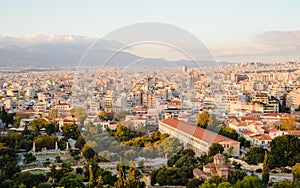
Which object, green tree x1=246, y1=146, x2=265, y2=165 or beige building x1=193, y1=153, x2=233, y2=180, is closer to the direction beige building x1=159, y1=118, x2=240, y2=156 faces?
the beige building

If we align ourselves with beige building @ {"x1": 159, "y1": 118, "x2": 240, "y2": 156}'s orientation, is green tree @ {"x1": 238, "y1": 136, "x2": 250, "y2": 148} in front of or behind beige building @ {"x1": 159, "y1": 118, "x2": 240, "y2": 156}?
behind

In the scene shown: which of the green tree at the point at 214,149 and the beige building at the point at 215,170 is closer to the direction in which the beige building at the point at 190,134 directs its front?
the beige building

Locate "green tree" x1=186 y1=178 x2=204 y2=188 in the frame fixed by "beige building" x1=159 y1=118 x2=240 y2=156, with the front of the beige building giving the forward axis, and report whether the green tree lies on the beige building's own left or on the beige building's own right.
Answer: on the beige building's own left

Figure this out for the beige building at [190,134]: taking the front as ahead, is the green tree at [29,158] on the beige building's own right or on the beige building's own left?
on the beige building's own right

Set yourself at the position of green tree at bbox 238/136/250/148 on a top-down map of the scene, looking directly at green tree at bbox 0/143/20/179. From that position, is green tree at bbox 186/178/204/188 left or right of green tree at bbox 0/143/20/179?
left

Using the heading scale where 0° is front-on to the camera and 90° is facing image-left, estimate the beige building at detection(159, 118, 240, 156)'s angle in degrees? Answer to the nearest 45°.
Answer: approximately 45°
